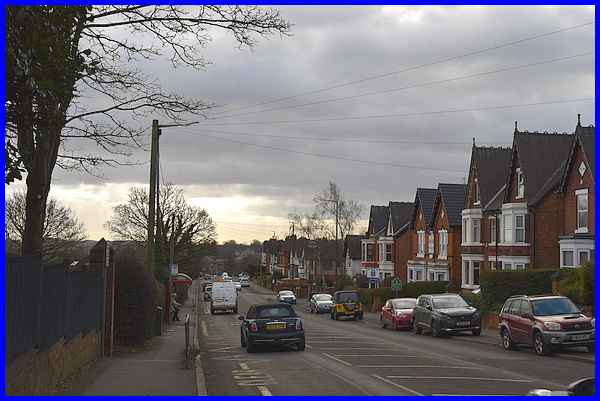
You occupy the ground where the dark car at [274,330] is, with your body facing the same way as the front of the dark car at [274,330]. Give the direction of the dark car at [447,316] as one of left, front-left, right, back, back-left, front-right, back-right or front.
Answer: front-right

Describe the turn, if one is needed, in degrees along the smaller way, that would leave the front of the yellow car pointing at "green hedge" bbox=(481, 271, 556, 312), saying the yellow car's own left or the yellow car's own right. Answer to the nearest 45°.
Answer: approximately 45° to the yellow car's own left

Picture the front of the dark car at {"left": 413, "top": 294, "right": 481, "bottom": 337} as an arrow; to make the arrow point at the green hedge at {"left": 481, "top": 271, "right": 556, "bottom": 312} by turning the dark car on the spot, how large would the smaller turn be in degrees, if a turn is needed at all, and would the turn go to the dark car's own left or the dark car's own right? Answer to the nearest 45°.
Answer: approximately 90° to the dark car's own left

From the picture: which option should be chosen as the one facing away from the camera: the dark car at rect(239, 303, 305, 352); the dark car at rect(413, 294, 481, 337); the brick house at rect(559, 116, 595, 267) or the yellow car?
the dark car at rect(239, 303, 305, 352)

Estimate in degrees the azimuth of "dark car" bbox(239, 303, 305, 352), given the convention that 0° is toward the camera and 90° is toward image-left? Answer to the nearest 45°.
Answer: approximately 180°

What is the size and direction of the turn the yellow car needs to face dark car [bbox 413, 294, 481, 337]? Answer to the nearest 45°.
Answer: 0° — it already faces it

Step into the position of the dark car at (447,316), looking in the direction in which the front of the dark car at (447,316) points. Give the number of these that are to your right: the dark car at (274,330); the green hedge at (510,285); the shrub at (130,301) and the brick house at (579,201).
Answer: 2

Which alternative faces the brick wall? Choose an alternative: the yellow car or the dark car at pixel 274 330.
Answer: the yellow car

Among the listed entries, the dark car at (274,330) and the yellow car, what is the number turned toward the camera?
1

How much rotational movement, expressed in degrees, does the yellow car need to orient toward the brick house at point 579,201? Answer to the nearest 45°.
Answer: approximately 45° to its left

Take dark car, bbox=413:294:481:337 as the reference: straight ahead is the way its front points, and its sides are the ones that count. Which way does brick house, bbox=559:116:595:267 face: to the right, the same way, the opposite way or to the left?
to the right

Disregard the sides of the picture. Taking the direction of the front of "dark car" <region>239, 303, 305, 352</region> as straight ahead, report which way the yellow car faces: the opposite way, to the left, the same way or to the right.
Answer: the opposite way
